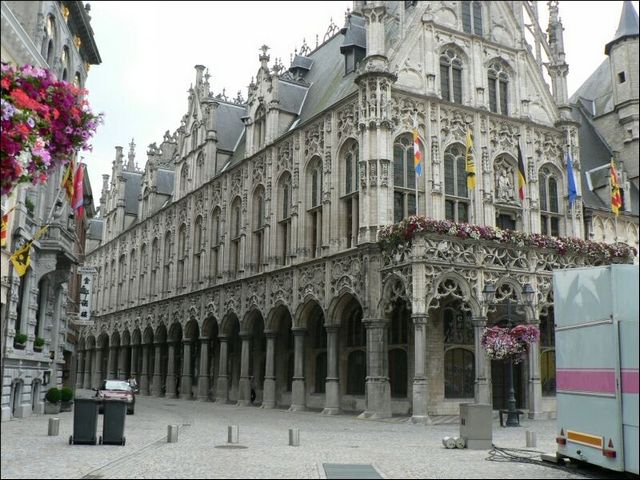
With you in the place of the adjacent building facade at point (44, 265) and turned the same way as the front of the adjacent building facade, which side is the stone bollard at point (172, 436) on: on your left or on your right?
on your right

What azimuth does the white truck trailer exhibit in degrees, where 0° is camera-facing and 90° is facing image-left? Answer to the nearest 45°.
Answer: approximately 225°

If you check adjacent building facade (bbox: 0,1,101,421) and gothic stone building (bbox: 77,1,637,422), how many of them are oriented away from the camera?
0

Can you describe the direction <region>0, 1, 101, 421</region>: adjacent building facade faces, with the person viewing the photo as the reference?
facing to the right of the viewer

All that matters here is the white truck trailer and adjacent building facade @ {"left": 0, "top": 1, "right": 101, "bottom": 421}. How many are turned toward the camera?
0

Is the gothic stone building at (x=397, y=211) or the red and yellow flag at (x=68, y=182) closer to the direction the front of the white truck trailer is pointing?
the gothic stone building

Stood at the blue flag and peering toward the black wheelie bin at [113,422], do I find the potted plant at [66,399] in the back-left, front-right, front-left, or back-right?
front-right

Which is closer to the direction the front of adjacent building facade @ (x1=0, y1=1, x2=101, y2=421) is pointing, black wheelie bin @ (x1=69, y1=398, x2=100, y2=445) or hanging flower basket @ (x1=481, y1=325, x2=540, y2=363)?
the hanging flower basket
